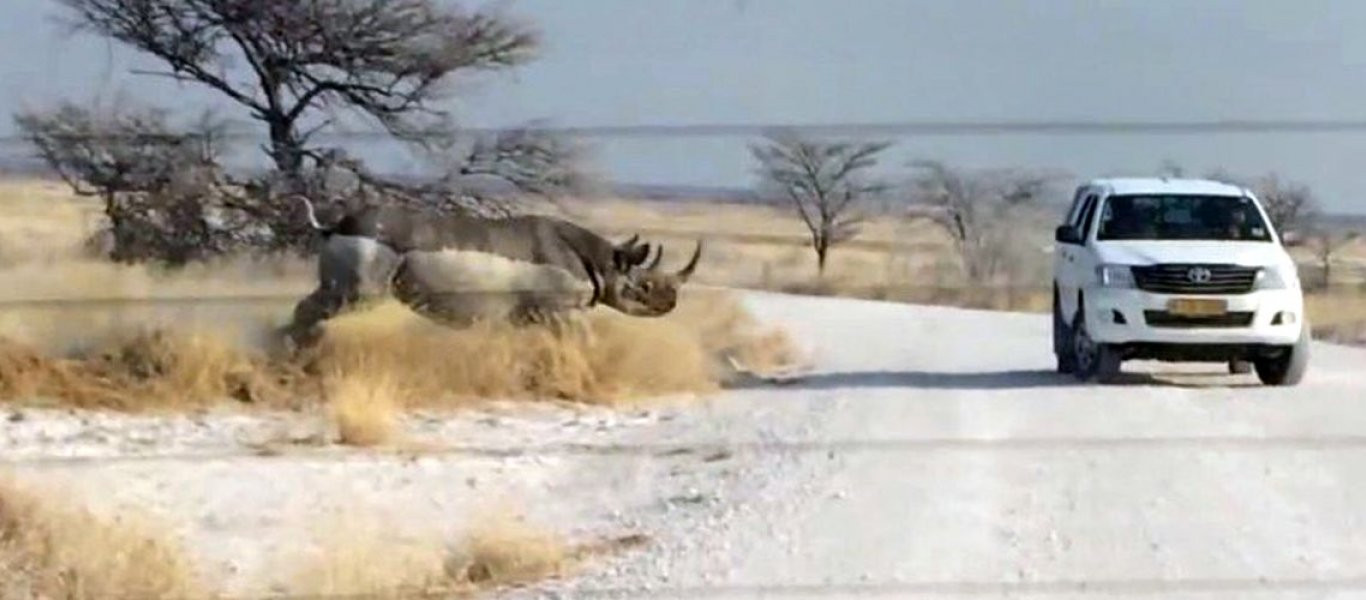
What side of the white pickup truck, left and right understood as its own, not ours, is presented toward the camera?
front

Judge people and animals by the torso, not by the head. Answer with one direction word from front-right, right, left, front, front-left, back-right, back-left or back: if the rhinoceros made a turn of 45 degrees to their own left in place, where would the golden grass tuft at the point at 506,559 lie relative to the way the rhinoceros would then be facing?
back-right

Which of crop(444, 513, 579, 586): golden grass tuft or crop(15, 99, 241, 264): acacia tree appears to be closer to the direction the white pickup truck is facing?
the golden grass tuft

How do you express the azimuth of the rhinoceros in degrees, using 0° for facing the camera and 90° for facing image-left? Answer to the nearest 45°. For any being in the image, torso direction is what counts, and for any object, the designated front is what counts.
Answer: approximately 270°

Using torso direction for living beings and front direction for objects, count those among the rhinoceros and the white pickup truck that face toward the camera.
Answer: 1
